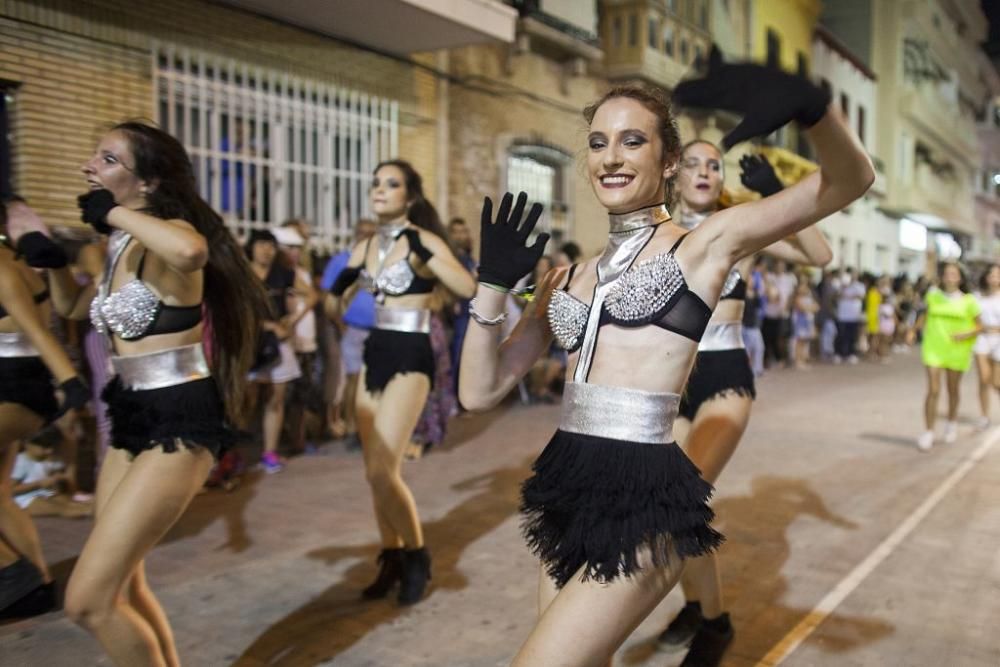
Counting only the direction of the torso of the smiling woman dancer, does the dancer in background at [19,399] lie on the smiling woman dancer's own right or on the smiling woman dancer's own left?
on the smiling woman dancer's own right

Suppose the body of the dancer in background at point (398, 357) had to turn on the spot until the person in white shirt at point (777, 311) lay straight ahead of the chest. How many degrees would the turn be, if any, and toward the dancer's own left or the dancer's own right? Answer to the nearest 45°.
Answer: approximately 180°

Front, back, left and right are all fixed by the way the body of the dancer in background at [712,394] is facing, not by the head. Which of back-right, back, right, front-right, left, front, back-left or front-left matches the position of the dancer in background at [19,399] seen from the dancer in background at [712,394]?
front-right

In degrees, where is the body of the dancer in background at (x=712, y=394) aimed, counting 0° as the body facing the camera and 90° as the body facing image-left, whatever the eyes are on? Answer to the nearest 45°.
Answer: approximately 45°

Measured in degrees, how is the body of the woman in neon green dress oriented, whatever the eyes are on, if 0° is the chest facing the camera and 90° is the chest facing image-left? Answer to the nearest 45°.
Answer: approximately 0°

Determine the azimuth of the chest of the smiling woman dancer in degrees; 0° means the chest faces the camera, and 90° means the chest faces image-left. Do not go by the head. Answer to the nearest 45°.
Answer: approximately 45°

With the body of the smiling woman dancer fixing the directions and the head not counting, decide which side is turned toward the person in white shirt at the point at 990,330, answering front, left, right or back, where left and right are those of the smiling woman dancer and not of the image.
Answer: back
